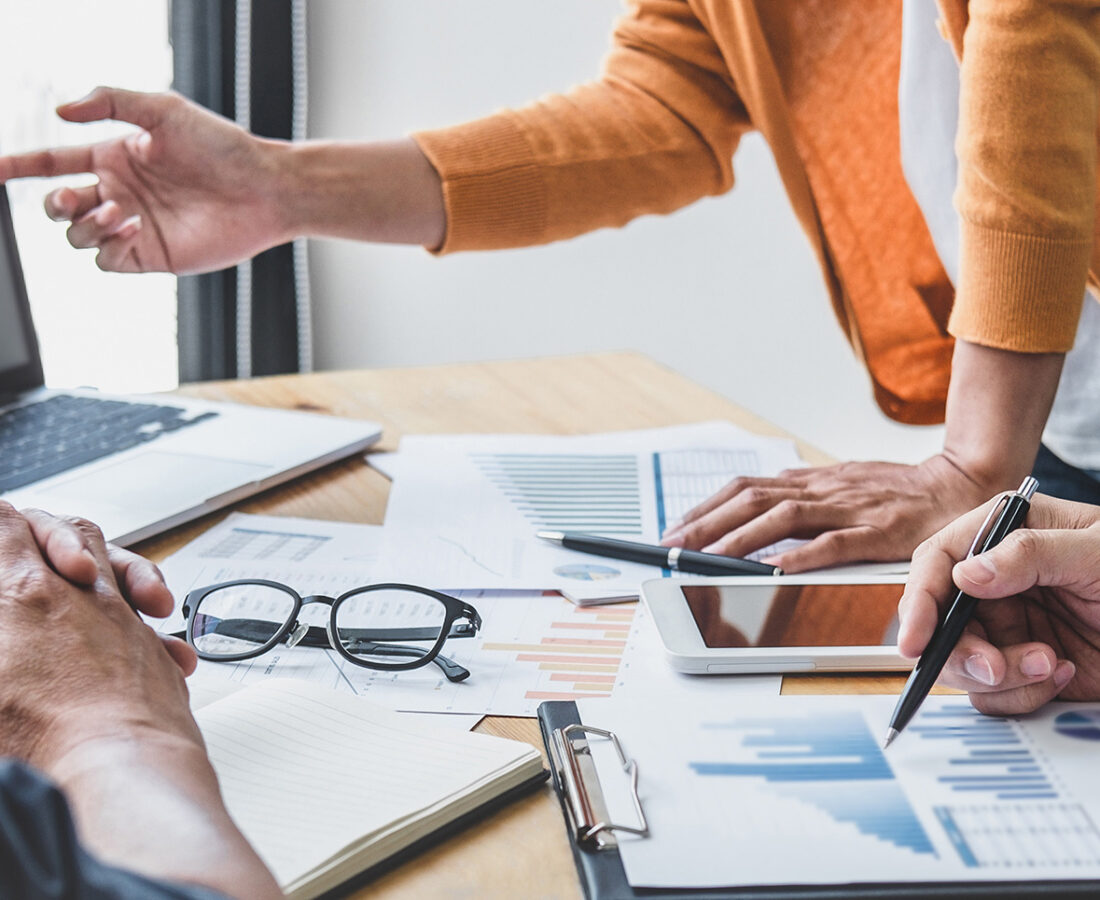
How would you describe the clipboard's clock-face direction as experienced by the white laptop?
The clipboard is roughly at 1 o'clock from the white laptop.

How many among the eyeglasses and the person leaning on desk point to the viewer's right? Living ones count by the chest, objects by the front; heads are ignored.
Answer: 0

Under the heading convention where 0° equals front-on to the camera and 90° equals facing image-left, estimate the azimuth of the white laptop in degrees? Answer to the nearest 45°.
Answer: approximately 315°

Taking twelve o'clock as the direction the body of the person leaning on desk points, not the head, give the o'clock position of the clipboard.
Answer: The clipboard is roughly at 11 o'clock from the person leaning on desk.

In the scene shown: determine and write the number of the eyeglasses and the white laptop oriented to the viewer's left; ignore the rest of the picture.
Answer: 0
